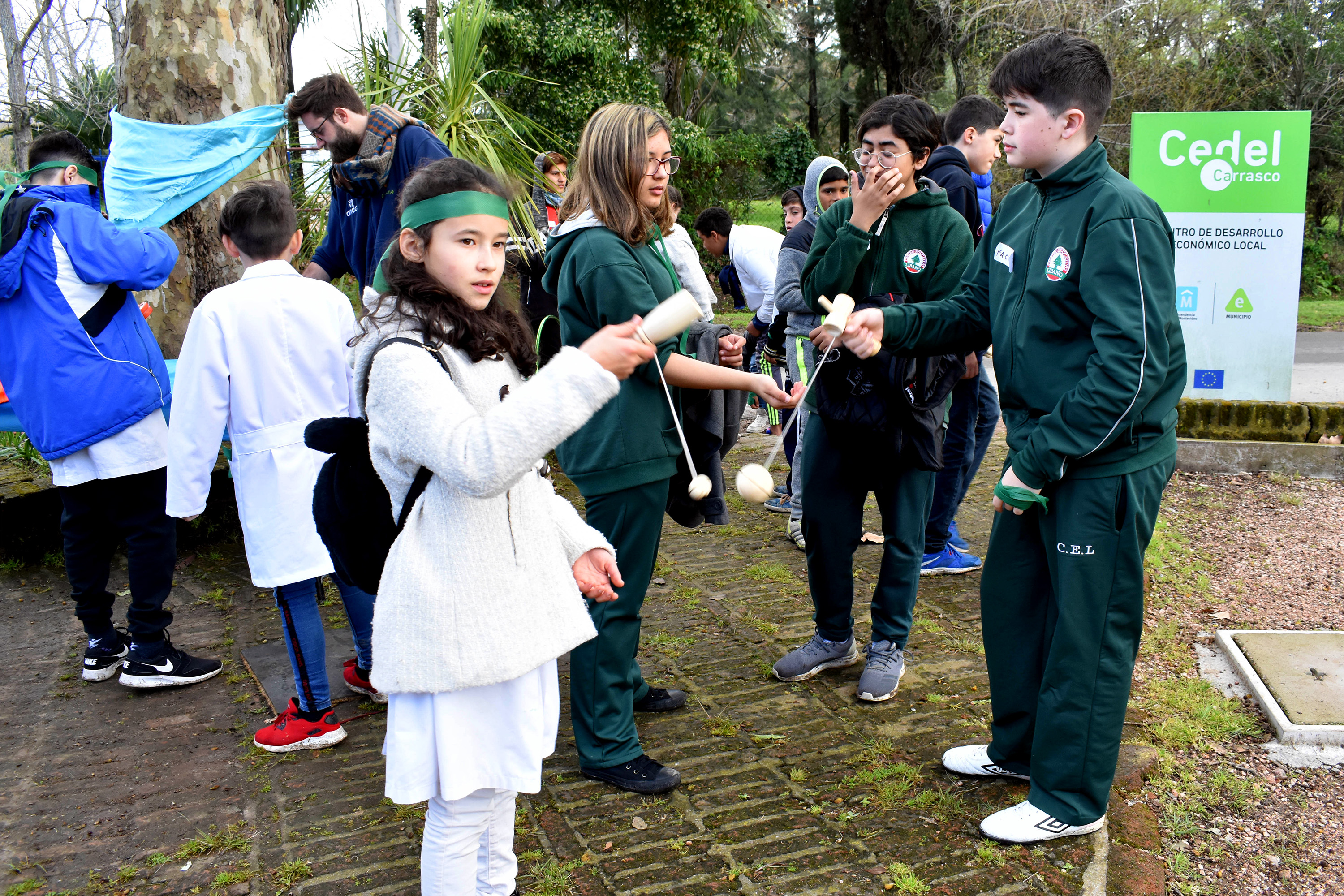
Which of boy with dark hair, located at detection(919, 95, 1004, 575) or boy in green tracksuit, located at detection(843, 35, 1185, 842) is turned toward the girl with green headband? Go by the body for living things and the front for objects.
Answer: the boy in green tracksuit

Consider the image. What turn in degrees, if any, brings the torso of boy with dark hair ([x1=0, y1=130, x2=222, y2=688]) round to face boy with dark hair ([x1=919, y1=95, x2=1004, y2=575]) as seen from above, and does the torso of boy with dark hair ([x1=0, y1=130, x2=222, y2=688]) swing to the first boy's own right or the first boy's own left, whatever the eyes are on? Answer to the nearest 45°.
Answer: approximately 45° to the first boy's own right

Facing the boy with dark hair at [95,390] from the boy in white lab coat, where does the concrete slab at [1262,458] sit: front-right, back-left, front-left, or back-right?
back-right

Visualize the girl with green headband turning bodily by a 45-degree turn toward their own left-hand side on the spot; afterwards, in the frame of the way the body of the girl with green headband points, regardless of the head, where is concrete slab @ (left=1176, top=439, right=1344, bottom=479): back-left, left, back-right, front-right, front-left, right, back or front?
front-left

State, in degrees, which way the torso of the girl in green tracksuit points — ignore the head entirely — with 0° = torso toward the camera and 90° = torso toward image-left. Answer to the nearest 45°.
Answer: approximately 270°

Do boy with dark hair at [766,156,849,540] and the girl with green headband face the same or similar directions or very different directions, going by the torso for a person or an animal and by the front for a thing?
same or similar directions

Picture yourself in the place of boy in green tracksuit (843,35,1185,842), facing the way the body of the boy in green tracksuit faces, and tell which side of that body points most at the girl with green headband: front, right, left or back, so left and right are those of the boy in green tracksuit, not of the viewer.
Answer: front

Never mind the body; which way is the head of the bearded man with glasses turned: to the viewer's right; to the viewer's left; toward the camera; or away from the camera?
to the viewer's left

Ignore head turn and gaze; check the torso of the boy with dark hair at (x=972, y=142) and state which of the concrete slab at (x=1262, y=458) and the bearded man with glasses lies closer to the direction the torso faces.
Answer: the concrete slab

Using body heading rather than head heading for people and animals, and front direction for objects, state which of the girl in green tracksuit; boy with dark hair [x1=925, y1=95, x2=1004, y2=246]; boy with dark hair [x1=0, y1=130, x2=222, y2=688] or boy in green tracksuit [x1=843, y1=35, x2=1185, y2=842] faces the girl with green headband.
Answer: the boy in green tracksuit

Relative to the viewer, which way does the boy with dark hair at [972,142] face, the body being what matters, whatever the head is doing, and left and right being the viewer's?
facing to the right of the viewer

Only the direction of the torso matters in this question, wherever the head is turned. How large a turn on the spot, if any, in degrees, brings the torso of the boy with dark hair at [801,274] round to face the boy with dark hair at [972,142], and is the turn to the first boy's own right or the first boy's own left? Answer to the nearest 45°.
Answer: approximately 45° to the first boy's own left
